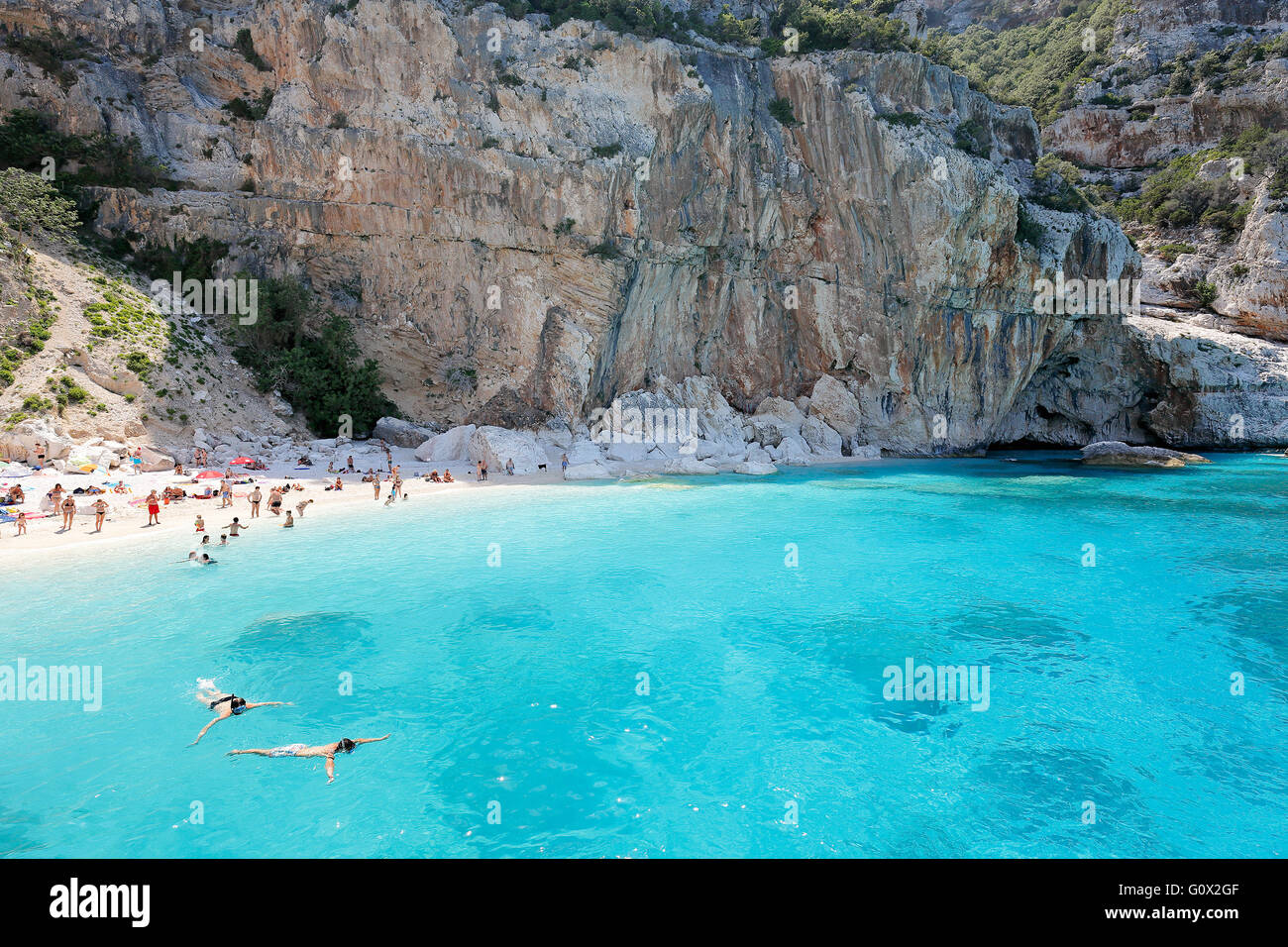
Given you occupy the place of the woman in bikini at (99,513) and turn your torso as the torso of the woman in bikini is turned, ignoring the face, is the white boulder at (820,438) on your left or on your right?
on your left

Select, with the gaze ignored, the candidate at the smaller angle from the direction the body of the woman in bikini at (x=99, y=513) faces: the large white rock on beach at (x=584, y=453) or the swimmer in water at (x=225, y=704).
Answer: the swimmer in water

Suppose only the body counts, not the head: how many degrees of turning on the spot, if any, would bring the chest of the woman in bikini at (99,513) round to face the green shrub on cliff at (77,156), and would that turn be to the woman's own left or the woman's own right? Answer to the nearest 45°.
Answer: approximately 180°

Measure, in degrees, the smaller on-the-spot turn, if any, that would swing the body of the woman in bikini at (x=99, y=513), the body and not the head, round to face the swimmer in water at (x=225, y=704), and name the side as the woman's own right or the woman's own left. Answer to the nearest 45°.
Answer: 0° — they already face them

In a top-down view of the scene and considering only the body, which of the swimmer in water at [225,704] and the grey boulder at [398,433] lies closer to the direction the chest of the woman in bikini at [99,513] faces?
the swimmer in water

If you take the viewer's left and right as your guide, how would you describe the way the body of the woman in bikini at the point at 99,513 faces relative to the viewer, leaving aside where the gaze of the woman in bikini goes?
facing the viewer

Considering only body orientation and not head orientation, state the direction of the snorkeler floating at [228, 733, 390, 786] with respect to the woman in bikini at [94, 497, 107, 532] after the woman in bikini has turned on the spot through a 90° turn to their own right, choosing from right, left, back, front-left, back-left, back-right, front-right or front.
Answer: left

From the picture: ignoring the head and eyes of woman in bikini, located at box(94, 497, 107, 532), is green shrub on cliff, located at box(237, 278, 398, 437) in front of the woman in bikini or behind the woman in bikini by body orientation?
behind

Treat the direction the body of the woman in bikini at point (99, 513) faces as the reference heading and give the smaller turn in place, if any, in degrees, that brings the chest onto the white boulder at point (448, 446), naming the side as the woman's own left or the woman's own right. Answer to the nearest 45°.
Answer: approximately 135° to the woman's own left
